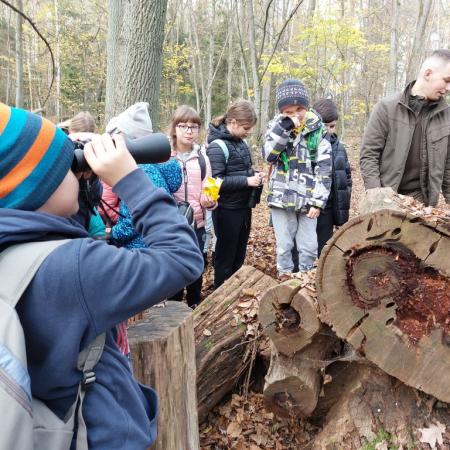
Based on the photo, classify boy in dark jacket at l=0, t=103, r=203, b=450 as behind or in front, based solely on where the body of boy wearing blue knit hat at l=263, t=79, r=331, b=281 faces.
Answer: in front

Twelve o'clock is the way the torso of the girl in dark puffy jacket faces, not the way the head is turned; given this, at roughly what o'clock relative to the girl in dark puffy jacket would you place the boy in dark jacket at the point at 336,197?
The boy in dark jacket is roughly at 10 o'clock from the girl in dark puffy jacket.

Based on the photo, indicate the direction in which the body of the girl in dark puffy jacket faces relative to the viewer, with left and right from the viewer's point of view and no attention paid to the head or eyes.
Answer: facing the viewer and to the right of the viewer

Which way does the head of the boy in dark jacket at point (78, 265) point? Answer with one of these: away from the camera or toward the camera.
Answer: away from the camera

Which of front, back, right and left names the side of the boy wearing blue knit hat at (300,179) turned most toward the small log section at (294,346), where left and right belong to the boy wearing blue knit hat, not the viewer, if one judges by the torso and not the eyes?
front

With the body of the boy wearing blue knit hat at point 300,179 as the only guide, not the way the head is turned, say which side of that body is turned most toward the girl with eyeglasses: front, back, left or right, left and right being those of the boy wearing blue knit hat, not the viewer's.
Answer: right

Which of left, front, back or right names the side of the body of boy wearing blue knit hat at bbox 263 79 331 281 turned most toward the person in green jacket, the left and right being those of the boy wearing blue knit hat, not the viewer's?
left

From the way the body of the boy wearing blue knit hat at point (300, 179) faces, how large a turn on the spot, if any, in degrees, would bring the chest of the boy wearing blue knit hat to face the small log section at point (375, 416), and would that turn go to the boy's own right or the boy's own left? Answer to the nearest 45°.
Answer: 0° — they already face it

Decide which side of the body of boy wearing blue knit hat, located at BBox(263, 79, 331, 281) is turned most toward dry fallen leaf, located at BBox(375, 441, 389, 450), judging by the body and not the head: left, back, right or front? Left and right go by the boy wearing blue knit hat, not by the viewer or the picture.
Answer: front

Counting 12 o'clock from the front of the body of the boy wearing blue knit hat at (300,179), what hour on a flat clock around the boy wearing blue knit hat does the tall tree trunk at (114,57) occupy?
The tall tree trunk is roughly at 4 o'clock from the boy wearing blue knit hat.

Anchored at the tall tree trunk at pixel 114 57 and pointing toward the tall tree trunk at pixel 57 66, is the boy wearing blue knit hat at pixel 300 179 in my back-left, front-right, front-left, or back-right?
back-right

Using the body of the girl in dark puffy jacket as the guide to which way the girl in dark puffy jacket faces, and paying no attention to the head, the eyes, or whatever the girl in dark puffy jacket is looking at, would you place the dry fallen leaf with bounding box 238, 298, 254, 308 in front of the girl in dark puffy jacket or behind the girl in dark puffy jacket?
in front

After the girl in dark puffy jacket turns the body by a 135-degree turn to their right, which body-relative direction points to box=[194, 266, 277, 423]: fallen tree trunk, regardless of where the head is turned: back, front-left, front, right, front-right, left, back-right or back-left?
left

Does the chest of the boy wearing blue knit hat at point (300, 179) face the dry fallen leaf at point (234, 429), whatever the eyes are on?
yes

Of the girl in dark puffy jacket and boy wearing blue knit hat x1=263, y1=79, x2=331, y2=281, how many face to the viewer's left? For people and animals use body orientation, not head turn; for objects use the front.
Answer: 0
